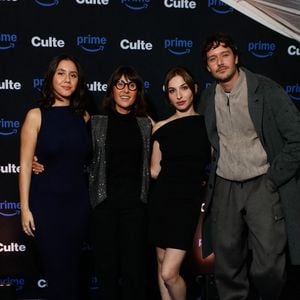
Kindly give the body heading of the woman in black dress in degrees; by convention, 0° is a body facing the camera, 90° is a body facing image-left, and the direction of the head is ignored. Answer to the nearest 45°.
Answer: approximately 0°

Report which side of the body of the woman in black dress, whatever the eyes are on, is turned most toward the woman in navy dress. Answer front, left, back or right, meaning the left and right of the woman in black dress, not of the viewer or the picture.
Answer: right
